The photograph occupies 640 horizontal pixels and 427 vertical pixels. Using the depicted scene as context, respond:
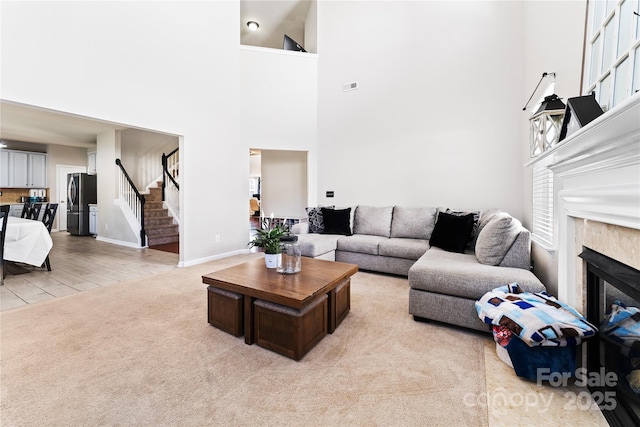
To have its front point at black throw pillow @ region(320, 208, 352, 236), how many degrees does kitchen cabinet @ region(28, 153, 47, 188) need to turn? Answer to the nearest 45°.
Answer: approximately 45° to its left

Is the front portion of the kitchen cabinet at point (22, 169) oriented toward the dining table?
yes

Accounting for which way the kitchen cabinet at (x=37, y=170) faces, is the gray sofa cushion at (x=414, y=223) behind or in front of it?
in front

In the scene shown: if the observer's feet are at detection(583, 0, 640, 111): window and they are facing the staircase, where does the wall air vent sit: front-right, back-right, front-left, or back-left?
front-right

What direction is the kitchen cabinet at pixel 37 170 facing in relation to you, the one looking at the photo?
facing the viewer

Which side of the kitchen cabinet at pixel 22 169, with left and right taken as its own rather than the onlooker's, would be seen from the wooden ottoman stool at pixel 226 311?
front

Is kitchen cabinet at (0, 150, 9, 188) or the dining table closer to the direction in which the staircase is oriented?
the dining table

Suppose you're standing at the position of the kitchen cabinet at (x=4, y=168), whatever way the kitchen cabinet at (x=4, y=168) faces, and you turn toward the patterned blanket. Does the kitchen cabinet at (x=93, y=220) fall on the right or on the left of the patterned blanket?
left

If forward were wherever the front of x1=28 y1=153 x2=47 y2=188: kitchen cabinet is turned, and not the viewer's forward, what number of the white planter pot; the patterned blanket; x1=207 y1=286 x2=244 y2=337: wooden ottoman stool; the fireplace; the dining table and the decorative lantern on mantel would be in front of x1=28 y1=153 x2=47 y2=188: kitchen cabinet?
6

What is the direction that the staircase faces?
toward the camera

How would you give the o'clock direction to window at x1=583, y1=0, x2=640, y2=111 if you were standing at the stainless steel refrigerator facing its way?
The window is roughly at 10 o'clock from the stainless steel refrigerator.

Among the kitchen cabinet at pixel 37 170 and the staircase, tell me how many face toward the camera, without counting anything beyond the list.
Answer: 2

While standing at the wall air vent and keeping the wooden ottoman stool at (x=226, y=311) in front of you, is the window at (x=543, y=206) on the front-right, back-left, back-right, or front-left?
front-left

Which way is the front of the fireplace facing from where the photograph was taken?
facing the viewer and to the left of the viewer
